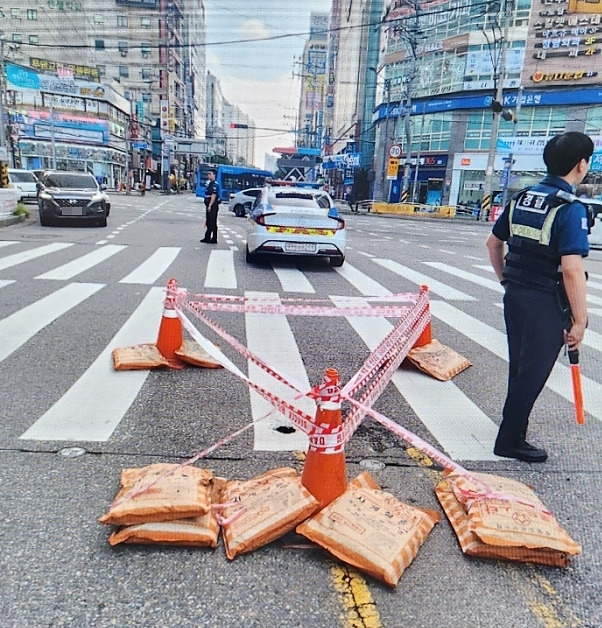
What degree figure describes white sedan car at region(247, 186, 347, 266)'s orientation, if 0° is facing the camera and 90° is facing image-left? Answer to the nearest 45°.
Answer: approximately 180°

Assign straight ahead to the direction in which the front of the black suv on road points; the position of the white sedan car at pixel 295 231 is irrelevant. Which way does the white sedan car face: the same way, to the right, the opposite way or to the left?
the opposite way

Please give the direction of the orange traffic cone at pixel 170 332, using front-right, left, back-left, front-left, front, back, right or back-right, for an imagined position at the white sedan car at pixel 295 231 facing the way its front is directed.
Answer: back

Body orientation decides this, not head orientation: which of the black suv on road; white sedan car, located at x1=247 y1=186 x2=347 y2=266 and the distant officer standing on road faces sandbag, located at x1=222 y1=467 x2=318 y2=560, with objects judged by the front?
the black suv on road

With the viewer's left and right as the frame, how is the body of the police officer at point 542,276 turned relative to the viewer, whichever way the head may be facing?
facing away from the viewer and to the right of the viewer

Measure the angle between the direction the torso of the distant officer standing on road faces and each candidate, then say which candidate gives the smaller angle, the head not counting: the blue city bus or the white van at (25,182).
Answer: the white van

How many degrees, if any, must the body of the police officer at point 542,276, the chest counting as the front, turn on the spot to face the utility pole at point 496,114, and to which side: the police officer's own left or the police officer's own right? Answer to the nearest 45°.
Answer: approximately 45° to the police officer's own left

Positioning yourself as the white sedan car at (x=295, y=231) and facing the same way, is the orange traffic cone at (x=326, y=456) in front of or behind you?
behind

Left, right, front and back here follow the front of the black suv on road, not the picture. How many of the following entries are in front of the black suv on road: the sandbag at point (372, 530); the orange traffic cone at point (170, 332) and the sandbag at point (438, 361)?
3

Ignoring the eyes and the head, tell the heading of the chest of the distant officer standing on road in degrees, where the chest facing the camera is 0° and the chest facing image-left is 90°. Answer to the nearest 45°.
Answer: approximately 90°
